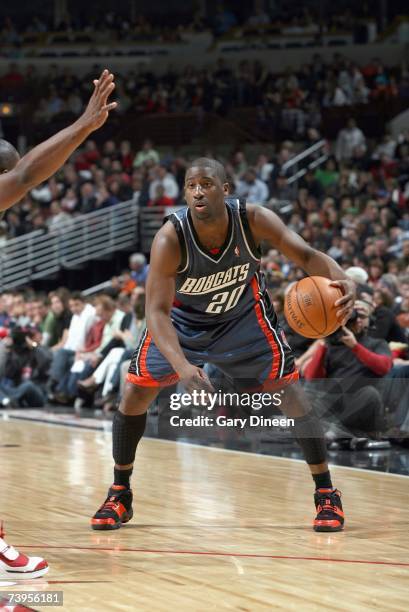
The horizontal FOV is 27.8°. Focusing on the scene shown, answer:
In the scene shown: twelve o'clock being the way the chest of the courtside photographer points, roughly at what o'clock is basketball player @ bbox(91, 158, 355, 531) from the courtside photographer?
The basketball player is roughly at 11 o'clock from the courtside photographer.

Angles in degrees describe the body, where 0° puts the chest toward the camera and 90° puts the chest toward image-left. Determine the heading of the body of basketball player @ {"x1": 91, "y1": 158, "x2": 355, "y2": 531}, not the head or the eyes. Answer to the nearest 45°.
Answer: approximately 0°

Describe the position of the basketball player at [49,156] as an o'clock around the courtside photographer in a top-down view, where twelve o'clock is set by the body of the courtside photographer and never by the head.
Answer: The basketball player is roughly at 11 o'clock from the courtside photographer.
